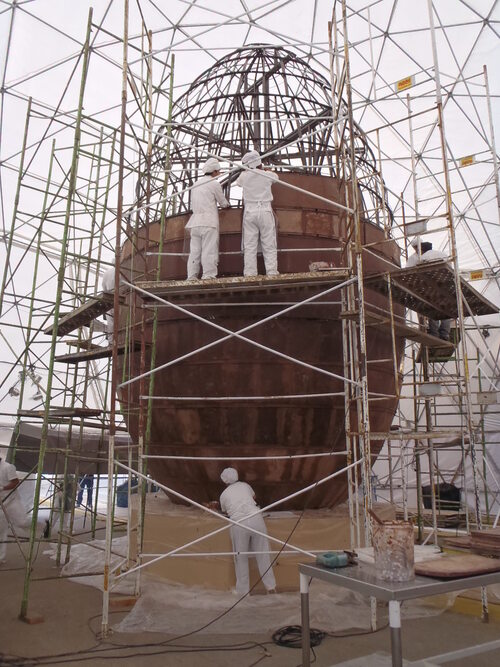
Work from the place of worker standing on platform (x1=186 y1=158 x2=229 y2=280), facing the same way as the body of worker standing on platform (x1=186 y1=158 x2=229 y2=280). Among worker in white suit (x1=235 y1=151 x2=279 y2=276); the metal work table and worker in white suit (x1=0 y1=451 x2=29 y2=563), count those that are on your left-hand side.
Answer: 1

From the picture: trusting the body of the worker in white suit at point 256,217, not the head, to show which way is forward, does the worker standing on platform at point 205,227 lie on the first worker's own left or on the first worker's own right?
on the first worker's own left

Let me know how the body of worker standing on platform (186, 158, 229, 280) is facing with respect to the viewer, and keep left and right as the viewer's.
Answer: facing away from the viewer and to the right of the viewer

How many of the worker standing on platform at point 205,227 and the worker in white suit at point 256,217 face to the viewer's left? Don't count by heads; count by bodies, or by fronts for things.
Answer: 0

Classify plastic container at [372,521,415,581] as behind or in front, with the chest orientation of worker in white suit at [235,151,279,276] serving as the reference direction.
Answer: behind

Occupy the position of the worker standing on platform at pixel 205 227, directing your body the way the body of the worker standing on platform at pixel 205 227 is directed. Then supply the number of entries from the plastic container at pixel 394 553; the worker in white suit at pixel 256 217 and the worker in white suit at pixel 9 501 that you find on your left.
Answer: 1

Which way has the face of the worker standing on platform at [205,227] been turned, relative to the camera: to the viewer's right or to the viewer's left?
to the viewer's right

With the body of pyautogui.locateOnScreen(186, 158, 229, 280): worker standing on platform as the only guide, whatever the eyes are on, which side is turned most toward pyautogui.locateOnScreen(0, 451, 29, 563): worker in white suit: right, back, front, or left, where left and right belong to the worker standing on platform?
left

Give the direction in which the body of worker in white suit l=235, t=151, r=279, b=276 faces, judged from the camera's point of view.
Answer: away from the camera
